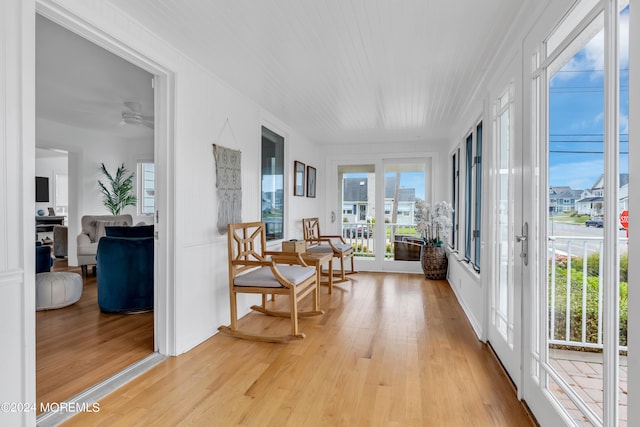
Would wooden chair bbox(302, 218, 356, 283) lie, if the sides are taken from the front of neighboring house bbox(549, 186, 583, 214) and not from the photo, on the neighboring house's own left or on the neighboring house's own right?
on the neighboring house's own right

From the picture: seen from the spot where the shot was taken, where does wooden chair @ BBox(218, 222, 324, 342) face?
facing the viewer and to the right of the viewer

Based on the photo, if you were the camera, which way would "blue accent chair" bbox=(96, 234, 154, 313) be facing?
facing away from the viewer

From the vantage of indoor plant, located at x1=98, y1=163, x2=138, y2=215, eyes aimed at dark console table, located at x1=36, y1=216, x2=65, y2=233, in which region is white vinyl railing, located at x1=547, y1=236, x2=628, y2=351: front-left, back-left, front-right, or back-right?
back-left

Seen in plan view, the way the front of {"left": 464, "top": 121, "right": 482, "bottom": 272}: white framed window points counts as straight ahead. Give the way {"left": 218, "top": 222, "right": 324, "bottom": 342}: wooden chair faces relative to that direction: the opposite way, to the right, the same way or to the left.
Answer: the opposite way

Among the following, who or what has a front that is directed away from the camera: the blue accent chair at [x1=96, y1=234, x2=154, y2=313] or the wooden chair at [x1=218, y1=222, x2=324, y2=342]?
the blue accent chair

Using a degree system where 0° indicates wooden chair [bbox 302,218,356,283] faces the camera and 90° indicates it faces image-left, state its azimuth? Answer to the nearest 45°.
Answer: approximately 315°

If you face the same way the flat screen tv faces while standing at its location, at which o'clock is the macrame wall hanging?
The macrame wall hanging is roughly at 1 o'clock from the flat screen tv.

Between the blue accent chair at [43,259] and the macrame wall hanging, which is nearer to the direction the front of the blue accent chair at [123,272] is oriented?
the blue accent chair

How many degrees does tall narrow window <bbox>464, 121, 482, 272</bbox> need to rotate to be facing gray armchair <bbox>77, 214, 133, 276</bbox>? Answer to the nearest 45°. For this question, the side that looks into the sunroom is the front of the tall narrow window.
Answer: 0° — it already faces it

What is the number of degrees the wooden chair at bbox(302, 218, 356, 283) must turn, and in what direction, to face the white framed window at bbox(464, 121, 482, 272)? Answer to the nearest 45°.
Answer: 0° — it already faces it

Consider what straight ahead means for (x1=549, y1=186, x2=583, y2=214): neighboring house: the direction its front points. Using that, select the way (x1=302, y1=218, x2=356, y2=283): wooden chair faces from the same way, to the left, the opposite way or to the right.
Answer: to the left

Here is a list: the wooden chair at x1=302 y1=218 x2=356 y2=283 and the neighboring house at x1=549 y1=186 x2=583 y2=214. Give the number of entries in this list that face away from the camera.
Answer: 0
